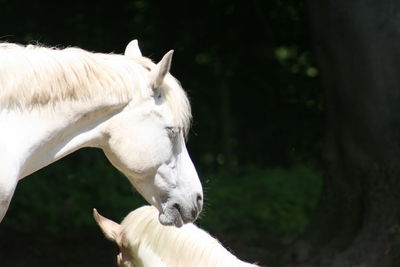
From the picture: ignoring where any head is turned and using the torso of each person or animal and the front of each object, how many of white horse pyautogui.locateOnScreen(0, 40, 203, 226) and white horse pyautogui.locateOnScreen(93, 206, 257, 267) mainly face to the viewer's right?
1

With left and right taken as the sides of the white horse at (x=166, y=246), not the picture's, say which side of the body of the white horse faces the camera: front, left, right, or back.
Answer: left

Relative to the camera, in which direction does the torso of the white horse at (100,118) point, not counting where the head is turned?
to the viewer's right

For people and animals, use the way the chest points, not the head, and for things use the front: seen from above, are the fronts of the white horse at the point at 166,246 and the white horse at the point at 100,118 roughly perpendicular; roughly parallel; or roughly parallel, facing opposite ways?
roughly parallel, facing opposite ways

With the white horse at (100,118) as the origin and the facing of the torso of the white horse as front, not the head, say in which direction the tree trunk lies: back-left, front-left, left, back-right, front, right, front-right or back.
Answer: front-left
